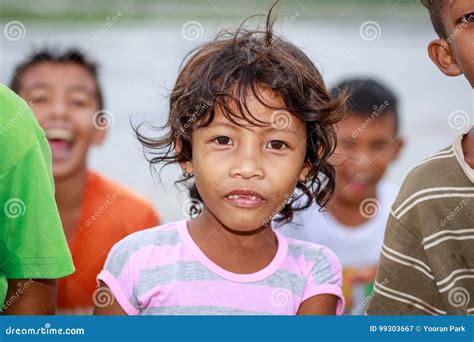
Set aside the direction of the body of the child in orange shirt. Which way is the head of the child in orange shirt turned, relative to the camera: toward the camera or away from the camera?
toward the camera

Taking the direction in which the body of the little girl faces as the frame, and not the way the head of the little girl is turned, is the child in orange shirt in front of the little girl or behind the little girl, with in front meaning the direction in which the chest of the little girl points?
behind

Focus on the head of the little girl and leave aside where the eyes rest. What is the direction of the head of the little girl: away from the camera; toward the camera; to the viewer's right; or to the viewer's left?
toward the camera

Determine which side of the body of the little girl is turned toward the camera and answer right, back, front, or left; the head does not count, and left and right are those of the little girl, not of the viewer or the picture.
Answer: front

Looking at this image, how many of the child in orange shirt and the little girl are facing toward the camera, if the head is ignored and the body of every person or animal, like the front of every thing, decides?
2

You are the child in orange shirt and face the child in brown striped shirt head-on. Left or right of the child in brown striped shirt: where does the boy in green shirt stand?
right

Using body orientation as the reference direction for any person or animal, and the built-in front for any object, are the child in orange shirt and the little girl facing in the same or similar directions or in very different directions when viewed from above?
same or similar directions

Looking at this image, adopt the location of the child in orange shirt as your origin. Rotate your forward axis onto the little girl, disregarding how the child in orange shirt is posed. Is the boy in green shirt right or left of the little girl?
right

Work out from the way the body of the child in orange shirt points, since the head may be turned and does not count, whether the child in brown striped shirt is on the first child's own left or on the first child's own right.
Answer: on the first child's own left

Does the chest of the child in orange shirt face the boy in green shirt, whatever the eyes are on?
yes

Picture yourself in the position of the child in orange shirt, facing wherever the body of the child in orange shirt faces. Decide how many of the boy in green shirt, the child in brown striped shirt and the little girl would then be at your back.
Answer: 0

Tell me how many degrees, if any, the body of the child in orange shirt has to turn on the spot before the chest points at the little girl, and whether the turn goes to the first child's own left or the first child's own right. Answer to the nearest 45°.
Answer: approximately 45° to the first child's own left
